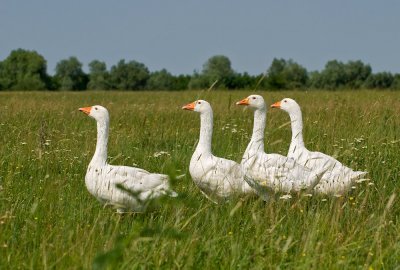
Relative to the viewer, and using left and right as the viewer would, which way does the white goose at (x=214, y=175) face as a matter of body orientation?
facing to the left of the viewer

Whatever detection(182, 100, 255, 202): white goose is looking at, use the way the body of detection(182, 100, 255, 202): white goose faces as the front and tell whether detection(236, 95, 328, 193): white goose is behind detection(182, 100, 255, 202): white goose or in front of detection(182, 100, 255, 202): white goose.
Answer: behind

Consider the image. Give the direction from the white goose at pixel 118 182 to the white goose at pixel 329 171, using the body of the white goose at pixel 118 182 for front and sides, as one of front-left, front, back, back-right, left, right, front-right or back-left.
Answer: back

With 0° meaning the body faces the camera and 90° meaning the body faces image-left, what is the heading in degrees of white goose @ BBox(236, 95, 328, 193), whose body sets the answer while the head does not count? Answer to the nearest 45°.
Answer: approximately 90°

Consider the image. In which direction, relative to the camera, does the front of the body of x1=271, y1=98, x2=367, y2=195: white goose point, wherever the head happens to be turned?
to the viewer's left

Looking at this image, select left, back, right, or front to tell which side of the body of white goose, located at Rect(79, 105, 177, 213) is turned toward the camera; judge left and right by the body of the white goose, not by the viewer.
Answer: left
